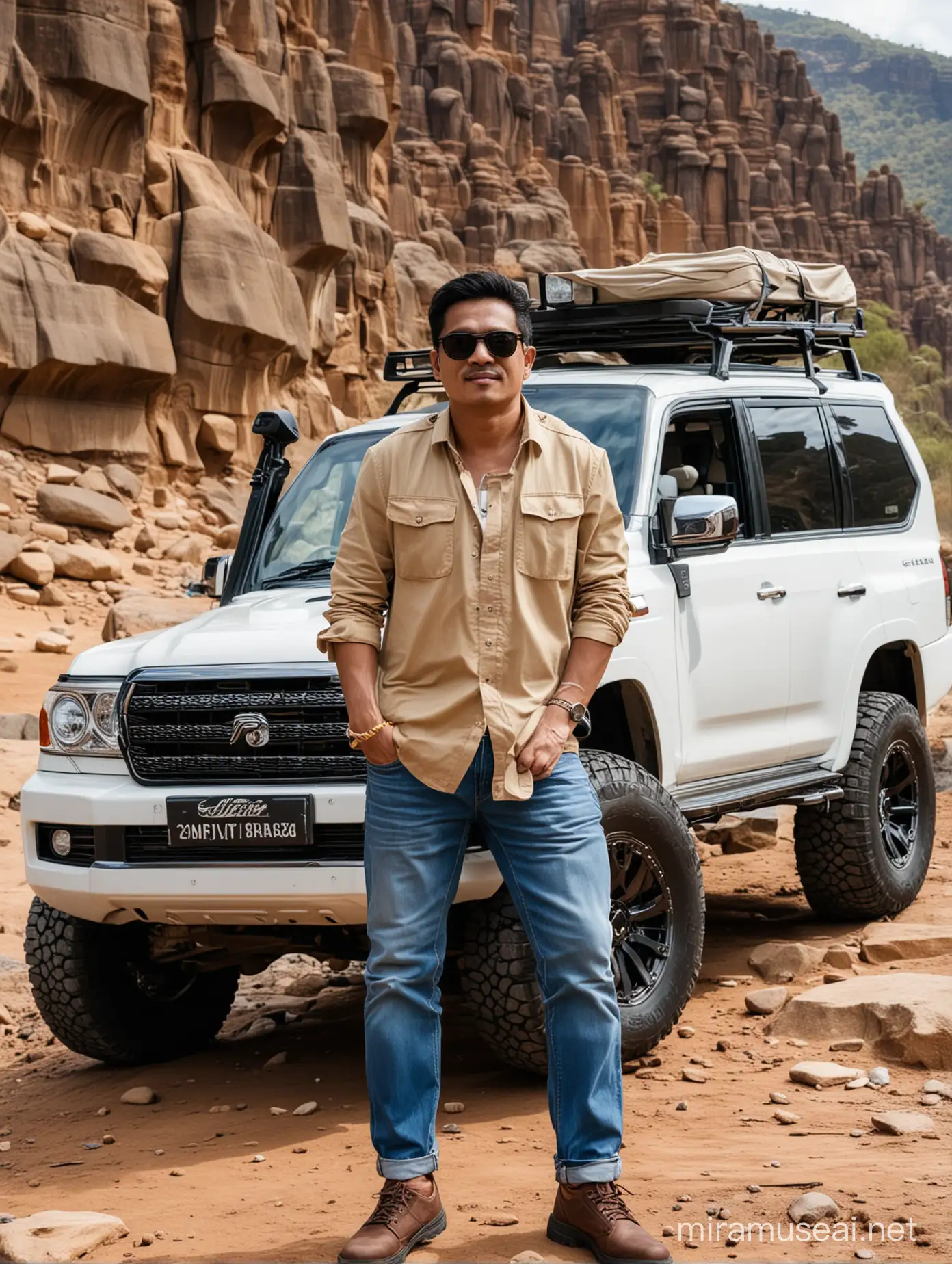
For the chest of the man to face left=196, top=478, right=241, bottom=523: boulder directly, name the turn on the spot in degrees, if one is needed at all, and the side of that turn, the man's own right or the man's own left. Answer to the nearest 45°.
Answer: approximately 180°

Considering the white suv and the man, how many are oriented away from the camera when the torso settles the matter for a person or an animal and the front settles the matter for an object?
0

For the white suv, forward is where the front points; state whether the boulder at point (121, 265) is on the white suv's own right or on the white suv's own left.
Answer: on the white suv's own right

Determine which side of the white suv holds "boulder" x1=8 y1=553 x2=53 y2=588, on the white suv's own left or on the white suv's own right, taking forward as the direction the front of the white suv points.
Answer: on the white suv's own right

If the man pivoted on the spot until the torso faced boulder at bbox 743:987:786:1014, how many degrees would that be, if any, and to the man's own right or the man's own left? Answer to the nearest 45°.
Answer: approximately 135° to the man's own left

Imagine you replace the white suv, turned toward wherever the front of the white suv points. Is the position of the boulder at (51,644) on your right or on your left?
on your right

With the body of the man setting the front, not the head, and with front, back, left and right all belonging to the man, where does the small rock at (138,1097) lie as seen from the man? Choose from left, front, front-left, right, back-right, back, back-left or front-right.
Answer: back-right

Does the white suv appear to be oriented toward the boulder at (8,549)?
no

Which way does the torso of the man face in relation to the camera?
toward the camera

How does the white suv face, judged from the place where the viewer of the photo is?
facing the viewer and to the left of the viewer

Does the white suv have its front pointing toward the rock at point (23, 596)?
no

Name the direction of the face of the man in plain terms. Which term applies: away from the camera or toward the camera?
toward the camera

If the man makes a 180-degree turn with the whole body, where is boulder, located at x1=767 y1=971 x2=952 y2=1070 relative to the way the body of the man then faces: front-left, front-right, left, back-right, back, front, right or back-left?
front-right

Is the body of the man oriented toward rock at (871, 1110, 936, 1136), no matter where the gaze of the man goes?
no

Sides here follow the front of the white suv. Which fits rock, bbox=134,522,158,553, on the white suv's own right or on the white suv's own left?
on the white suv's own right

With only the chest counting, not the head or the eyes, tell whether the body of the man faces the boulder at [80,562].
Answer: no
